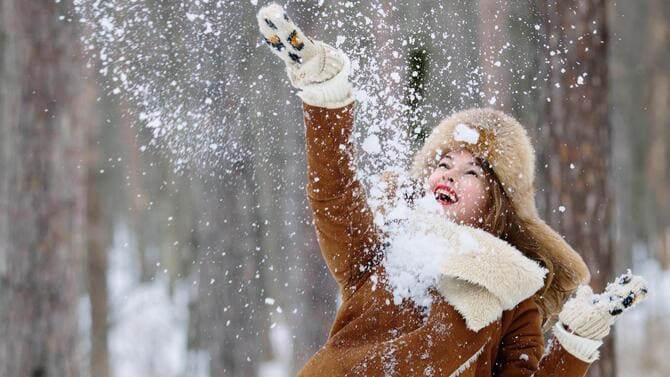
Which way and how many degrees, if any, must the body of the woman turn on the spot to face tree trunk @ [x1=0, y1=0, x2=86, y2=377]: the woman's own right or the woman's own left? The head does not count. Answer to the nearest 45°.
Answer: approximately 90° to the woman's own right

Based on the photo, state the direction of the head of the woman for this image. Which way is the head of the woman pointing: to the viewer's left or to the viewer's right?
to the viewer's left

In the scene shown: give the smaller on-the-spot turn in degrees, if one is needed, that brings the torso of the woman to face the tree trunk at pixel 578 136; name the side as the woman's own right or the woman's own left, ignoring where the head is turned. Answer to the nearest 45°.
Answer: approximately 180°

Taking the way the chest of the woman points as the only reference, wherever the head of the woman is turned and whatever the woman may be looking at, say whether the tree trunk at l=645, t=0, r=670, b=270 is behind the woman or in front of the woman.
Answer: behind

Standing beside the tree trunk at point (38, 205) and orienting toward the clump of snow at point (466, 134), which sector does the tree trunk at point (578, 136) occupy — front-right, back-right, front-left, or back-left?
front-left
